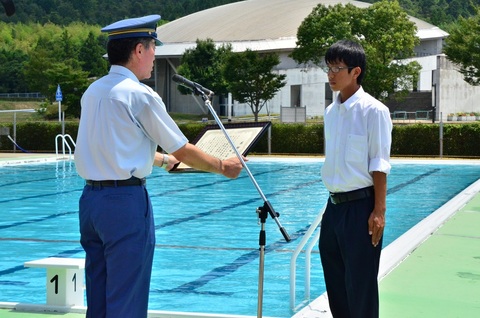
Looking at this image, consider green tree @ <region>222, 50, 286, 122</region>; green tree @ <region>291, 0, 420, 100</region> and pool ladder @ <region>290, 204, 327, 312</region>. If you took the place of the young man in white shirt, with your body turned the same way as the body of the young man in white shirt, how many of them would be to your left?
0

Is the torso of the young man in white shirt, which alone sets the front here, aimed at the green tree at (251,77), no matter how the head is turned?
no

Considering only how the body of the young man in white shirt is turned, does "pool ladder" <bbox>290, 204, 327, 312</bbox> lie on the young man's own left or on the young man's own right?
on the young man's own right

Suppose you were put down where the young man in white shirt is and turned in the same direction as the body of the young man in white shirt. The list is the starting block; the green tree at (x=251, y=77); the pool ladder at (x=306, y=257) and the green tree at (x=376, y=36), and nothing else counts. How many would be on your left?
0

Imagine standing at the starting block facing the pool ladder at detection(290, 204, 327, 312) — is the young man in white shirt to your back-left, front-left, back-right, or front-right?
front-right

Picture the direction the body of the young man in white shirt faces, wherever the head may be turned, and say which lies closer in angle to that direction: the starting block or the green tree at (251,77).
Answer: the starting block

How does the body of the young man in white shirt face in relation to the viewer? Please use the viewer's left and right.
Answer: facing the viewer and to the left of the viewer

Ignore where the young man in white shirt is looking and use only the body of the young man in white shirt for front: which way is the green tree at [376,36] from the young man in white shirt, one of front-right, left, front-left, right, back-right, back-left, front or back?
back-right
